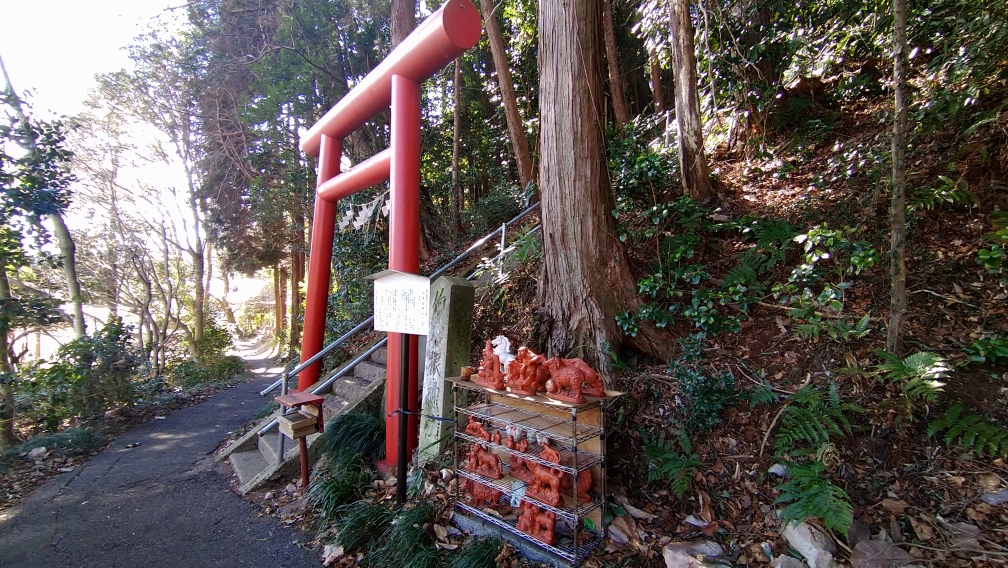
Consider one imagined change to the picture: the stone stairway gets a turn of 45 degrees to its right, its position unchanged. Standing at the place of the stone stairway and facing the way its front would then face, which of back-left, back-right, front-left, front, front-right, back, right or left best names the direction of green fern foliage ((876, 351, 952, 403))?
back-left

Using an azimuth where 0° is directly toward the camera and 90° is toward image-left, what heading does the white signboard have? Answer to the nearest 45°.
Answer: approximately 45°

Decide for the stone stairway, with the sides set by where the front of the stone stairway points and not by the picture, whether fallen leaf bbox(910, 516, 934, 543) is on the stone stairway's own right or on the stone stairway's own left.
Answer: on the stone stairway's own left

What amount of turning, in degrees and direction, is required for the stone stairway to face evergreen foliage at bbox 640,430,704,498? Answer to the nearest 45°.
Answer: approximately 90° to its left

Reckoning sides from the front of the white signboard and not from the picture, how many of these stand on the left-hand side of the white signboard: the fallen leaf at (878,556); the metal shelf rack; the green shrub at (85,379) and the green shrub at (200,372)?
2

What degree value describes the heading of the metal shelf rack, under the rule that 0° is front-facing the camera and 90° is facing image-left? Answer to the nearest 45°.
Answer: approximately 45°

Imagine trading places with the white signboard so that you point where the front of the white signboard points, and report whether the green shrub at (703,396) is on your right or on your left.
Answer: on your left
